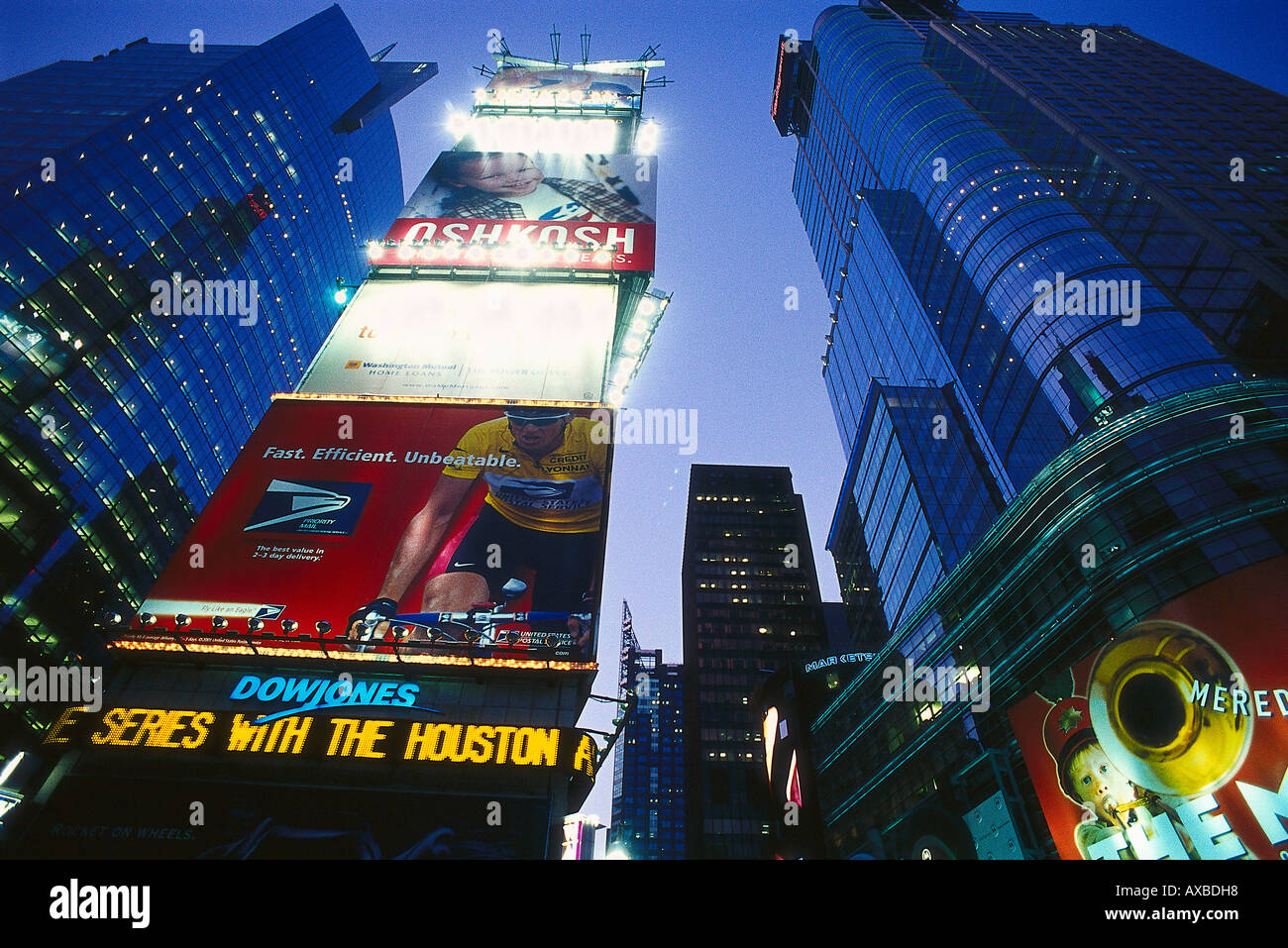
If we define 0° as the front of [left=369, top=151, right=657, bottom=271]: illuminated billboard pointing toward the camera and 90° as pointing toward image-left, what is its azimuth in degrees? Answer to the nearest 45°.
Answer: approximately 0°

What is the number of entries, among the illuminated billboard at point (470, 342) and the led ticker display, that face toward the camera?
2

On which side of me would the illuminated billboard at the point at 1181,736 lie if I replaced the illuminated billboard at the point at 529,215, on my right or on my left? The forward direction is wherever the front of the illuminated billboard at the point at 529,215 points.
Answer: on my left

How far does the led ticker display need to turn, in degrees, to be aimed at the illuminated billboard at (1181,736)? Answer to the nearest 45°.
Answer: approximately 90° to its left

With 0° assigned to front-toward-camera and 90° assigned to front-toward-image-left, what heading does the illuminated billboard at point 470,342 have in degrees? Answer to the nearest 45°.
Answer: approximately 0°

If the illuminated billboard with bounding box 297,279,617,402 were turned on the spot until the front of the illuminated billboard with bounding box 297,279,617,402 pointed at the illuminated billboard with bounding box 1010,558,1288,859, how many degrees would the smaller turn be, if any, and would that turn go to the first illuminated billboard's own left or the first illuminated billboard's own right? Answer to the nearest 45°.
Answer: approximately 90° to the first illuminated billboard's own left
